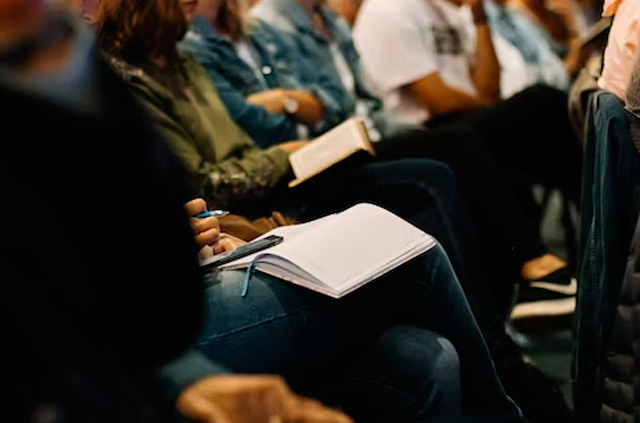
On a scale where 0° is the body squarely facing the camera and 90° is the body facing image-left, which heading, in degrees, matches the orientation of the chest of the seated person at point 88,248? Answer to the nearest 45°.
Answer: approximately 270°

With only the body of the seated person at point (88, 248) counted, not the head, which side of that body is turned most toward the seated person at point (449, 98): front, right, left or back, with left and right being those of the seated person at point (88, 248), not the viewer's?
left
